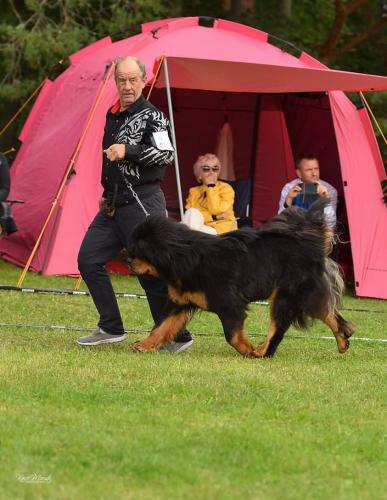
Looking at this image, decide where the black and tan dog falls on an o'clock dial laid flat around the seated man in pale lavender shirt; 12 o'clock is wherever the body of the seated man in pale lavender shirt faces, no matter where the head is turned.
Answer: The black and tan dog is roughly at 12 o'clock from the seated man in pale lavender shirt.

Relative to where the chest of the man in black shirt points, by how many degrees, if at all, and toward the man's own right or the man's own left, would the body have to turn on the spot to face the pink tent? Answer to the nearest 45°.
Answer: approximately 135° to the man's own right

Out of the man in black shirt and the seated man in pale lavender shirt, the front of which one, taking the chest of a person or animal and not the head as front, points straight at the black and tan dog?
the seated man in pale lavender shirt

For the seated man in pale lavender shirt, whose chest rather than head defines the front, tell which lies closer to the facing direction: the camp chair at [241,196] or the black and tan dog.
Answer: the black and tan dog

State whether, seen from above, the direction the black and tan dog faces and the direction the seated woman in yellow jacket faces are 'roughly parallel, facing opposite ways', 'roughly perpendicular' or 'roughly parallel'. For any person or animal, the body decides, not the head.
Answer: roughly perpendicular

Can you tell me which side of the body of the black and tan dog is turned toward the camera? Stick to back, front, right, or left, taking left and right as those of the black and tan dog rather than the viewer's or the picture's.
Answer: left

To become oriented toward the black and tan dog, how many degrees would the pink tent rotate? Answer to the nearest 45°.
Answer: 0° — it already faces it
